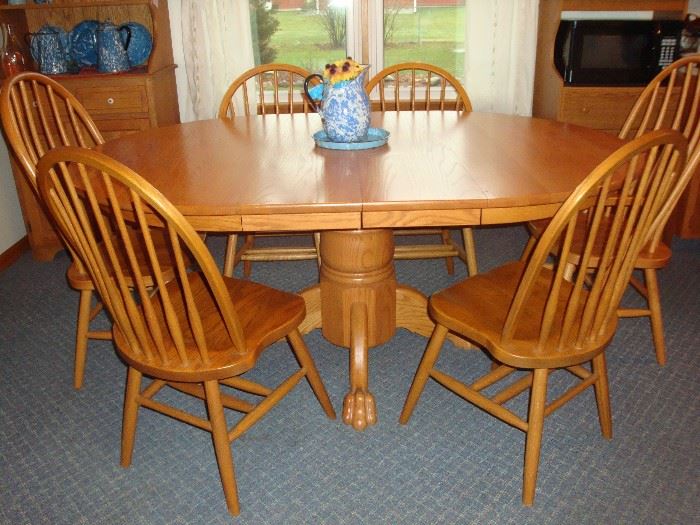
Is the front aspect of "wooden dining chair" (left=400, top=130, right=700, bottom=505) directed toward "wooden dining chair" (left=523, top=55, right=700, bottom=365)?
no

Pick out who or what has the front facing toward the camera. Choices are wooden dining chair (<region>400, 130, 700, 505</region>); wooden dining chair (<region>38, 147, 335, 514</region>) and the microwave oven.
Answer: the microwave oven

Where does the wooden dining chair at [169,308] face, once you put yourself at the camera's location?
facing away from the viewer and to the right of the viewer

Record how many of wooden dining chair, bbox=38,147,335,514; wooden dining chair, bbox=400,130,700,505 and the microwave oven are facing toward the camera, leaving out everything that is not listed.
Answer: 1

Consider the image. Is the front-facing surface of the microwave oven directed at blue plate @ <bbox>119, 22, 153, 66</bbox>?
no

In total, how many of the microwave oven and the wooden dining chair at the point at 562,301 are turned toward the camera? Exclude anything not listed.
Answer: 1

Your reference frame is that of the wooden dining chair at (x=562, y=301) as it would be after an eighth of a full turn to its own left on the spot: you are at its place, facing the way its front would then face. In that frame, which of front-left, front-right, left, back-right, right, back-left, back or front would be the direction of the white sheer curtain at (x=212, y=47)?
front-right

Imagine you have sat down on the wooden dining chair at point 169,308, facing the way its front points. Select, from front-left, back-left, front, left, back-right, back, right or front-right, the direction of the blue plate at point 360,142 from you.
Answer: front

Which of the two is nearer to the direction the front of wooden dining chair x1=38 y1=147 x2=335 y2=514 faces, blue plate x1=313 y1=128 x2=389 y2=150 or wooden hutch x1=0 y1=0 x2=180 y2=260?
the blue plate

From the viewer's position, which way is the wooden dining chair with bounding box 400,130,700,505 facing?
facing away from the viewer and to the left of the viewer

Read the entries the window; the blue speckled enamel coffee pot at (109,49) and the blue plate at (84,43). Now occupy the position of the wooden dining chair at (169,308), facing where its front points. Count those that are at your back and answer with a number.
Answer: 0

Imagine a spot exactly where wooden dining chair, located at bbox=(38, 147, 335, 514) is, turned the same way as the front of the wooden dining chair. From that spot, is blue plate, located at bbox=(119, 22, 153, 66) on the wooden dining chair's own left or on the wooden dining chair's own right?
on the wooden dining chair's own left

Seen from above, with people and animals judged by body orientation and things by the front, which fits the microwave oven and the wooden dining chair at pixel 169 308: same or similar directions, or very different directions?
very different directions

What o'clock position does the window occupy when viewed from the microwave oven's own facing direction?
The window is roughly at 3 o'clock from the microwave oven.

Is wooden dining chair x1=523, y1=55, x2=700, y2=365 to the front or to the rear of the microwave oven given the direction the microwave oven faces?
to the front

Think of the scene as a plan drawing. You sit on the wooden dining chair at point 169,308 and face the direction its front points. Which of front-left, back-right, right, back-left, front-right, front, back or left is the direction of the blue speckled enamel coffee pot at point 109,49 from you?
front-left

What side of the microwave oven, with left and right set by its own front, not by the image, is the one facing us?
front
